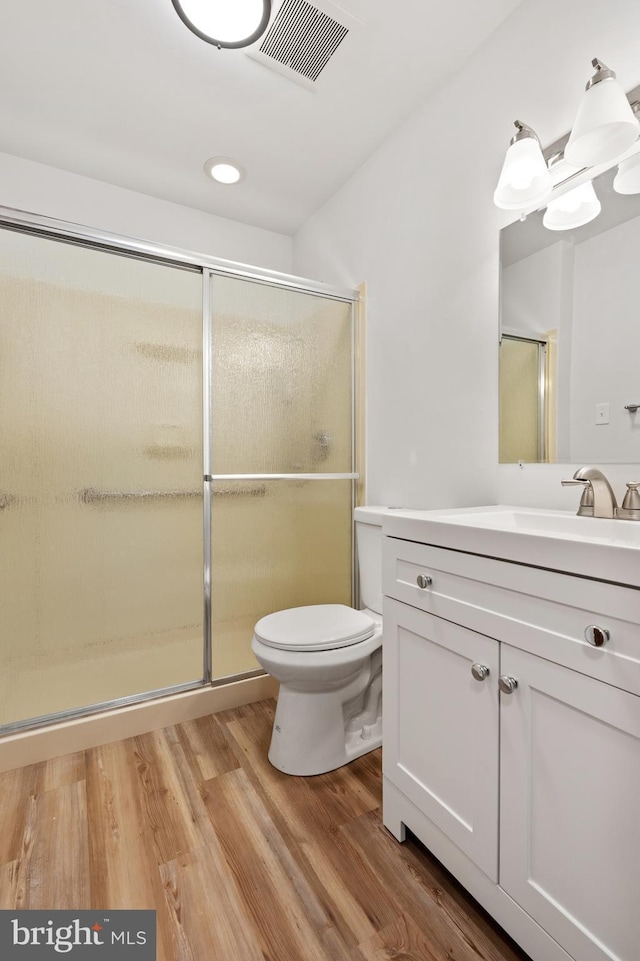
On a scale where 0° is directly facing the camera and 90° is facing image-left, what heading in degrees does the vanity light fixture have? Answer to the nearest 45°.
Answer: approximately 45°

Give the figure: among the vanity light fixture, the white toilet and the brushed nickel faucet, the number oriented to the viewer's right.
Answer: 0

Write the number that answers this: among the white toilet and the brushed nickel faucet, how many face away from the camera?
0

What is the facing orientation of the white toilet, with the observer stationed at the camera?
facing the viewer and to the left of the viewer
